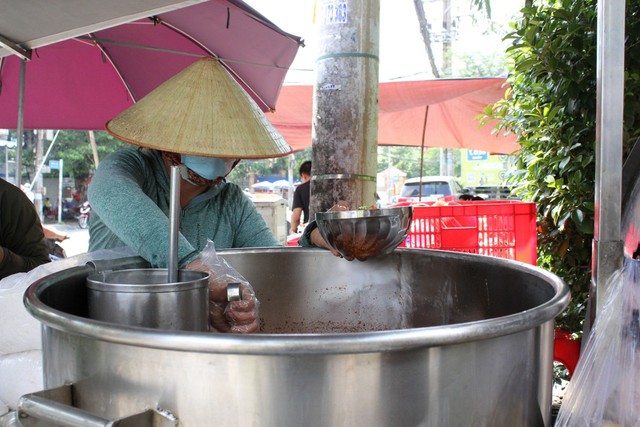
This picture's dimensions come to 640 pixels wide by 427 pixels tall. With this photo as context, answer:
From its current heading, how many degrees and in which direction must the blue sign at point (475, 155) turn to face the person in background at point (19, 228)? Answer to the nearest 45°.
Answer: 0° — it already faces them

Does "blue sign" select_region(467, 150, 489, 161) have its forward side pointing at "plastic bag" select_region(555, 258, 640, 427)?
yes

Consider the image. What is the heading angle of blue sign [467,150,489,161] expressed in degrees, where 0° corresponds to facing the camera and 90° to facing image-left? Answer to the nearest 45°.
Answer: approximately 0°

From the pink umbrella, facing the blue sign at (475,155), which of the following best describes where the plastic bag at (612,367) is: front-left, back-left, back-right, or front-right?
back-right

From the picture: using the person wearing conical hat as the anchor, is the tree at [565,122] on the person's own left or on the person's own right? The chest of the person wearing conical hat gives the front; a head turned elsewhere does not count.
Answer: on the person's own left

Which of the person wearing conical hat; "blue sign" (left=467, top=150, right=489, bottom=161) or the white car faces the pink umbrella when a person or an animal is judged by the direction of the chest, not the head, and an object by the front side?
the blue sign
